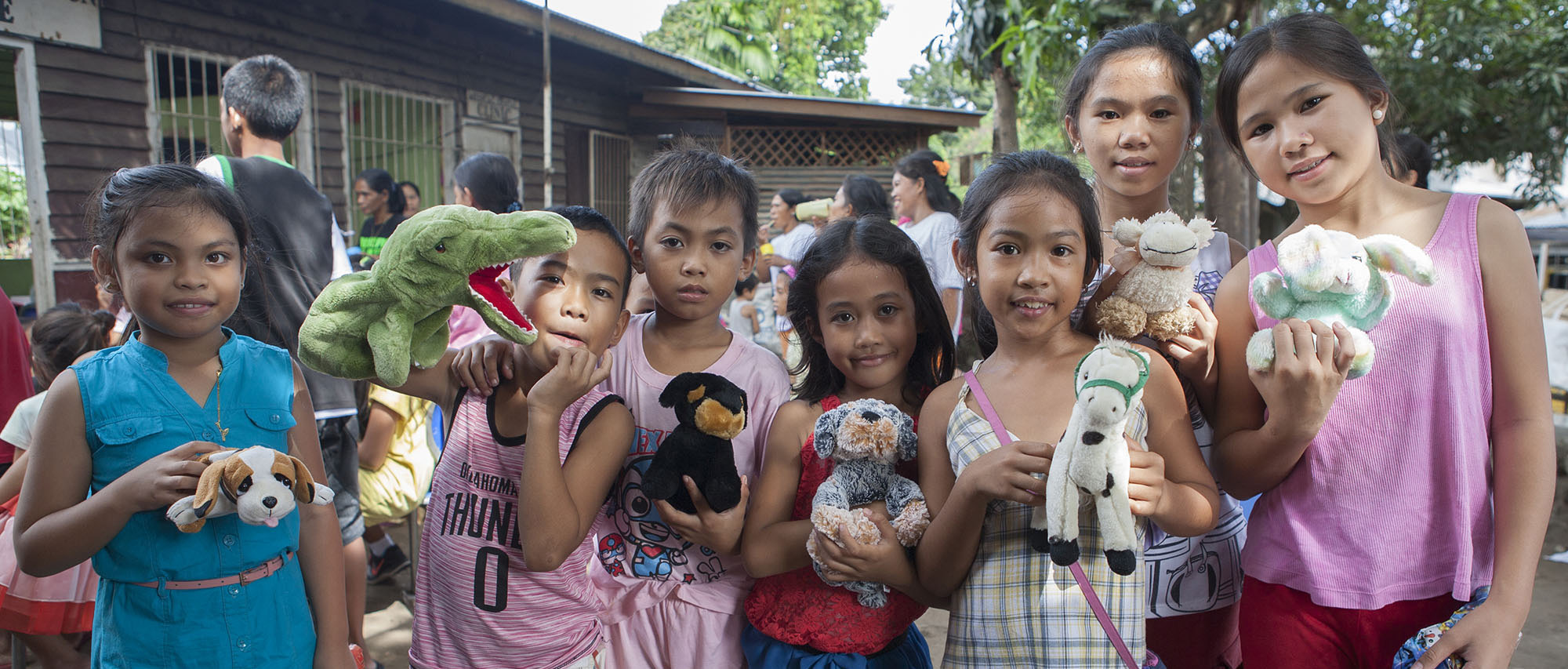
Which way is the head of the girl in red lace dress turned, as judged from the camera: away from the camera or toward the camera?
toward the camera

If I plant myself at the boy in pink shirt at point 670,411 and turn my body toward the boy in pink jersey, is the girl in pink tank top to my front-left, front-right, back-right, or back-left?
back-left

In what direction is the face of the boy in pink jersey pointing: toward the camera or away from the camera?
toward the camera

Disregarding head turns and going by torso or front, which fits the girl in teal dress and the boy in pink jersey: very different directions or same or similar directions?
same or similar directions

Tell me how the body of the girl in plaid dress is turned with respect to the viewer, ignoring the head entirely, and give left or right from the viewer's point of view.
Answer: facing the viewer

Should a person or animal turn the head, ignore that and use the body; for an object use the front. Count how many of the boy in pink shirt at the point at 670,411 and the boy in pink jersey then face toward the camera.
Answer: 2

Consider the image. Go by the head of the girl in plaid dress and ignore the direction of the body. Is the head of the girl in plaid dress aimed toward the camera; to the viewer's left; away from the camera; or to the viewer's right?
toward the camera

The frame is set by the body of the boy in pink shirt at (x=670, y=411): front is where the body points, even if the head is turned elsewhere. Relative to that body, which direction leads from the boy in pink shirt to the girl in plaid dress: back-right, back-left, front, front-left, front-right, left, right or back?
front-left

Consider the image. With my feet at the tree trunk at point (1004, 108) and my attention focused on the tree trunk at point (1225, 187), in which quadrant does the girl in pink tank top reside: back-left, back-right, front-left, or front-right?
front-right

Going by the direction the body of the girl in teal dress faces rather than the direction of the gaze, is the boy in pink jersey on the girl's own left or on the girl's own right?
on the girl's own left

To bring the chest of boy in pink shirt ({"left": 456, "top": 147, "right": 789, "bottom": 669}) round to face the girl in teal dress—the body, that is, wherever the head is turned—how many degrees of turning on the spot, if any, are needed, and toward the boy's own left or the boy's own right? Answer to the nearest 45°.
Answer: approximately 90° to the boy's own right

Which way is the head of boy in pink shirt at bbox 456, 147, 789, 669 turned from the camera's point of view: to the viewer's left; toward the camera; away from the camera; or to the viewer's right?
toward the camera

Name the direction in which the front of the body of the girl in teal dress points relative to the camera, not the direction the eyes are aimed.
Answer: toward the camera
